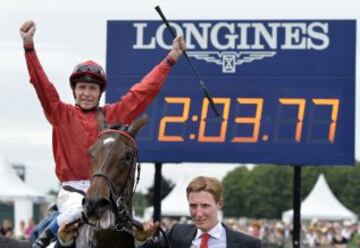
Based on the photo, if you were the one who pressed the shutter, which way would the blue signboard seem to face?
facing the viewer

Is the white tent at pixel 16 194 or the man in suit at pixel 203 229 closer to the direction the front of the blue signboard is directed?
the man in suit

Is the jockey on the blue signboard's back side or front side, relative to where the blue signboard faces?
on the front side

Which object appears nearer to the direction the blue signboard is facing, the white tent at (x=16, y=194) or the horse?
the horse

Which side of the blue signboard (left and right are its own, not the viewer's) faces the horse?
front

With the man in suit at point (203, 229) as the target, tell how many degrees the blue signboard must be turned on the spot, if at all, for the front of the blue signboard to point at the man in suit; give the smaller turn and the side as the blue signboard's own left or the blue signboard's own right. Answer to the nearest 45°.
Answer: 0° — it already faces them

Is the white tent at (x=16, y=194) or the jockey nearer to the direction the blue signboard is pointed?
the jockey
